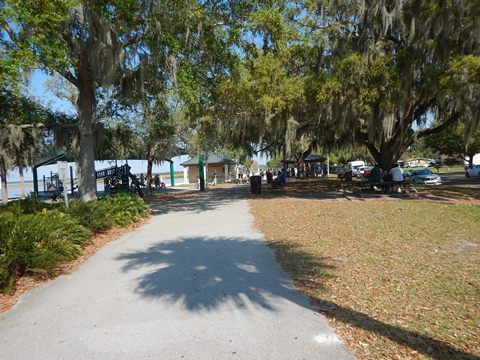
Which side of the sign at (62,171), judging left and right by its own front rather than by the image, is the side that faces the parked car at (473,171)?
left

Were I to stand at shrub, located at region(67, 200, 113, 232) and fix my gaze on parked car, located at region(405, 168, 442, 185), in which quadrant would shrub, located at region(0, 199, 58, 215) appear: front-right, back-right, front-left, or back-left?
back-left

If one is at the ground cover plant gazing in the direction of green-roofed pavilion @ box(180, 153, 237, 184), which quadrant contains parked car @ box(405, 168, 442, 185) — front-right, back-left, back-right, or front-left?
front-right

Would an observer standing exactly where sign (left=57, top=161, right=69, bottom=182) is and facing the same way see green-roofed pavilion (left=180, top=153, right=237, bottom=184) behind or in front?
behind

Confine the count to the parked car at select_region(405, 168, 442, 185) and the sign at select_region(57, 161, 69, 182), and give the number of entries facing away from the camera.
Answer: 0

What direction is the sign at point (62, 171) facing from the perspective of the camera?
toward the camera

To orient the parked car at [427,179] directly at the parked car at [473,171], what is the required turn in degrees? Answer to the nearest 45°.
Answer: approximately 135° to its left
